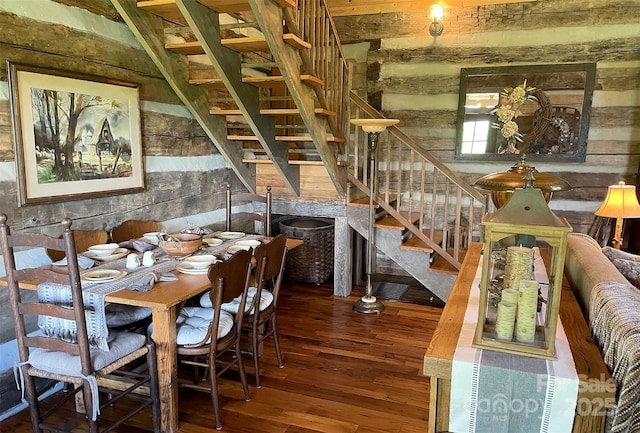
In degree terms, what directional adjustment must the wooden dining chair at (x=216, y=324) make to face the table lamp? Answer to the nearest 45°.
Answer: approximately 135° to its right

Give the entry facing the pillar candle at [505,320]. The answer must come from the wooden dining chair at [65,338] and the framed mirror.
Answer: the framed mirror

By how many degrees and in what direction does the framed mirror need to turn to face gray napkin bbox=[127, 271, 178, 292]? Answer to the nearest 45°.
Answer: approximately 45° to its right

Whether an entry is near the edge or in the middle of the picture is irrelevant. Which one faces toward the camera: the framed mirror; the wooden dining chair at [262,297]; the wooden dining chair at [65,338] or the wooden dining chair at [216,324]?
the framed mirror

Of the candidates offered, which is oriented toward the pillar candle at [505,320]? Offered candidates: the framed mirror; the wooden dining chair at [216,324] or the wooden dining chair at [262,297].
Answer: the framed mirror

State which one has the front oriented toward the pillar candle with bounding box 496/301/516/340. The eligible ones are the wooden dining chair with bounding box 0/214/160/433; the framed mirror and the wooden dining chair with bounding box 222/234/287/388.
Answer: the framed mirror

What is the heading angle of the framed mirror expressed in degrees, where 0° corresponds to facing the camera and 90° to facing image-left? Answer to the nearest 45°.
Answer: approximately 0°

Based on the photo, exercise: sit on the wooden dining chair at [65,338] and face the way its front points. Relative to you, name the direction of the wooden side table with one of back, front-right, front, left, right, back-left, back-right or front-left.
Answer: right

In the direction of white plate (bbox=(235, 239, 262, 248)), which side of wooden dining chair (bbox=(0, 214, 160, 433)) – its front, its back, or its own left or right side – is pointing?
front

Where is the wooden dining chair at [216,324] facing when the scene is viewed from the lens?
facing away from the viewer and to the left of the viewer

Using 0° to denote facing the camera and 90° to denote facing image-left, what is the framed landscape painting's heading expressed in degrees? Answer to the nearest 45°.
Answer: approximately 315°

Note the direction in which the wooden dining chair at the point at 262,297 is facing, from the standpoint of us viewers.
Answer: facing away from the viewer and to the left of the viewer

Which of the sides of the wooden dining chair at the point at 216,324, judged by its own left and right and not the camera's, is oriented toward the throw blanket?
back

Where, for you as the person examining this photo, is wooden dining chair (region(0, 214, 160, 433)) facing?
facing away from the viewer and to the right of the viewer

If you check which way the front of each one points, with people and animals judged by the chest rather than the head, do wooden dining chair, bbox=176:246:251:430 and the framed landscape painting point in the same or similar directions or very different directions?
very different directions
